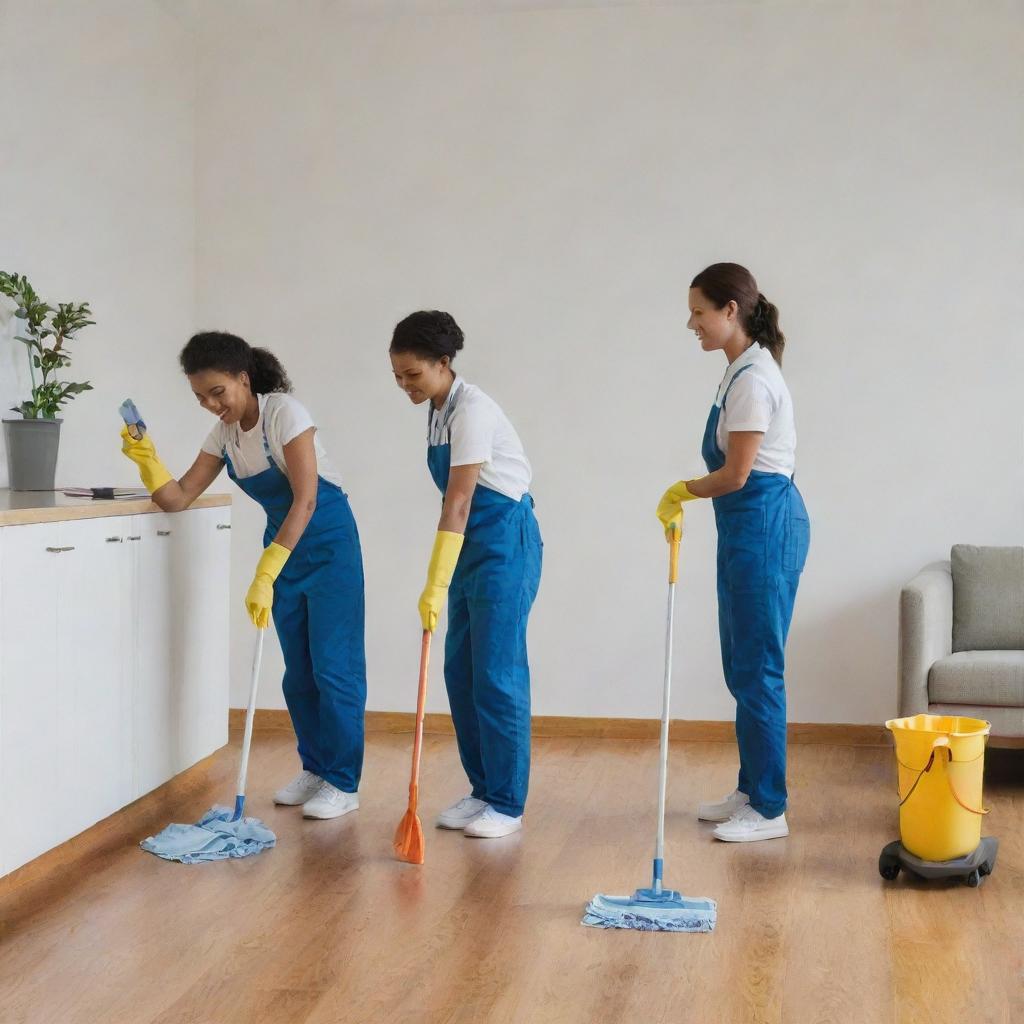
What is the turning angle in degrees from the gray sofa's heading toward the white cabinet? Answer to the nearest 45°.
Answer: approximately 45° to its right

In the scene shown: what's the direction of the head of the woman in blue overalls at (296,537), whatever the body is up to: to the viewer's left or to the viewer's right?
to the viewer's left

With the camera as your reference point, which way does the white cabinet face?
facing the viewer and to the right of the viewer

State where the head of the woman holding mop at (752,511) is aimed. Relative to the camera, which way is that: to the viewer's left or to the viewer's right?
to the viewer's left

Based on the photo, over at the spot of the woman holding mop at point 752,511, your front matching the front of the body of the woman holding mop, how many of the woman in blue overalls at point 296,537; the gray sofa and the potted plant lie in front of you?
2

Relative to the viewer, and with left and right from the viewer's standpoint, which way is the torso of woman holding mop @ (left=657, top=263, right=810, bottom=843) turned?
facing to the left of the viewer
